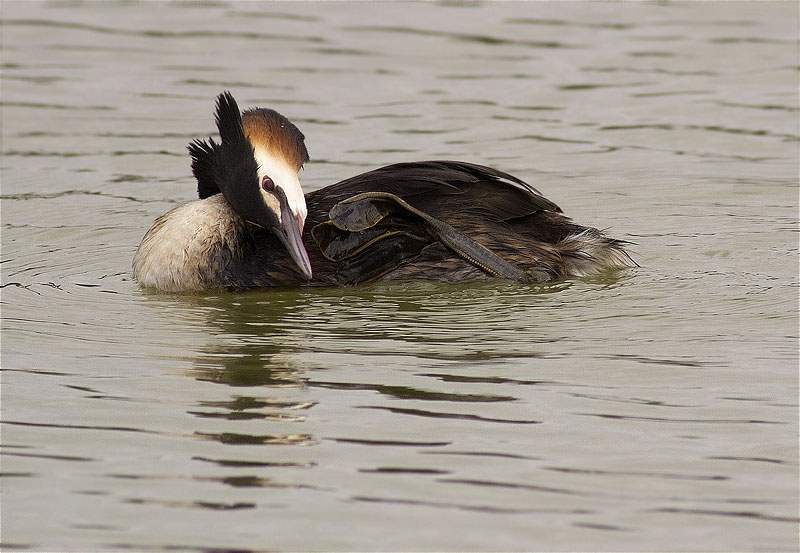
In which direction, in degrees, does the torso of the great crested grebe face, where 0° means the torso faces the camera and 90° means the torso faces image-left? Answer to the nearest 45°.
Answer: approximately 90°
